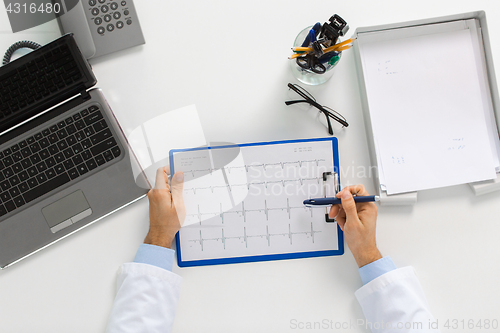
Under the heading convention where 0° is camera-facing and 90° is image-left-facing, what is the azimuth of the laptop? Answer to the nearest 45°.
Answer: approximately 315°
